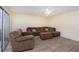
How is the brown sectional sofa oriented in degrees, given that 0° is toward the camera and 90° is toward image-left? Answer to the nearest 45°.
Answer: approximately 0°
